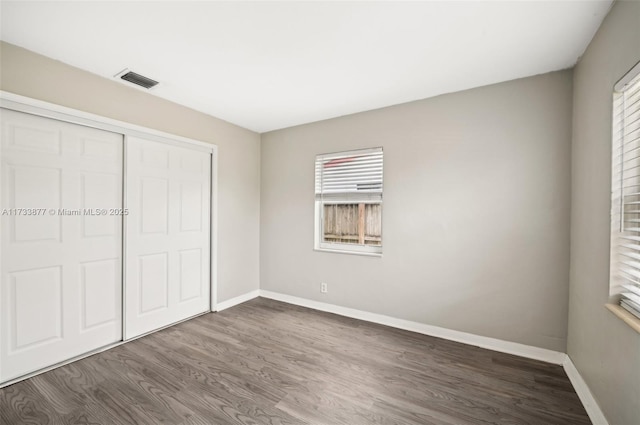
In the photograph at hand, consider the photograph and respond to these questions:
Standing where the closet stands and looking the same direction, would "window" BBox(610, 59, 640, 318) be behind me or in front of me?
in front

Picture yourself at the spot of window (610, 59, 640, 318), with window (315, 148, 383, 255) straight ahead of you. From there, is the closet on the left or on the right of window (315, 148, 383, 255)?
left

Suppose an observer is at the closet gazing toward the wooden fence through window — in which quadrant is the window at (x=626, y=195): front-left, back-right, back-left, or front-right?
front-right

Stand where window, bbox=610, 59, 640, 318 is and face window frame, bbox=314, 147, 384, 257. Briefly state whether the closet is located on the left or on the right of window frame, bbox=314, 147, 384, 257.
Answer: left

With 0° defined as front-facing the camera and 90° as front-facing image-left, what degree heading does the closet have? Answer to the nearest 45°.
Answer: approximately 315°

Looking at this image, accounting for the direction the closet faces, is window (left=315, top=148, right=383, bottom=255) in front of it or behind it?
in front
